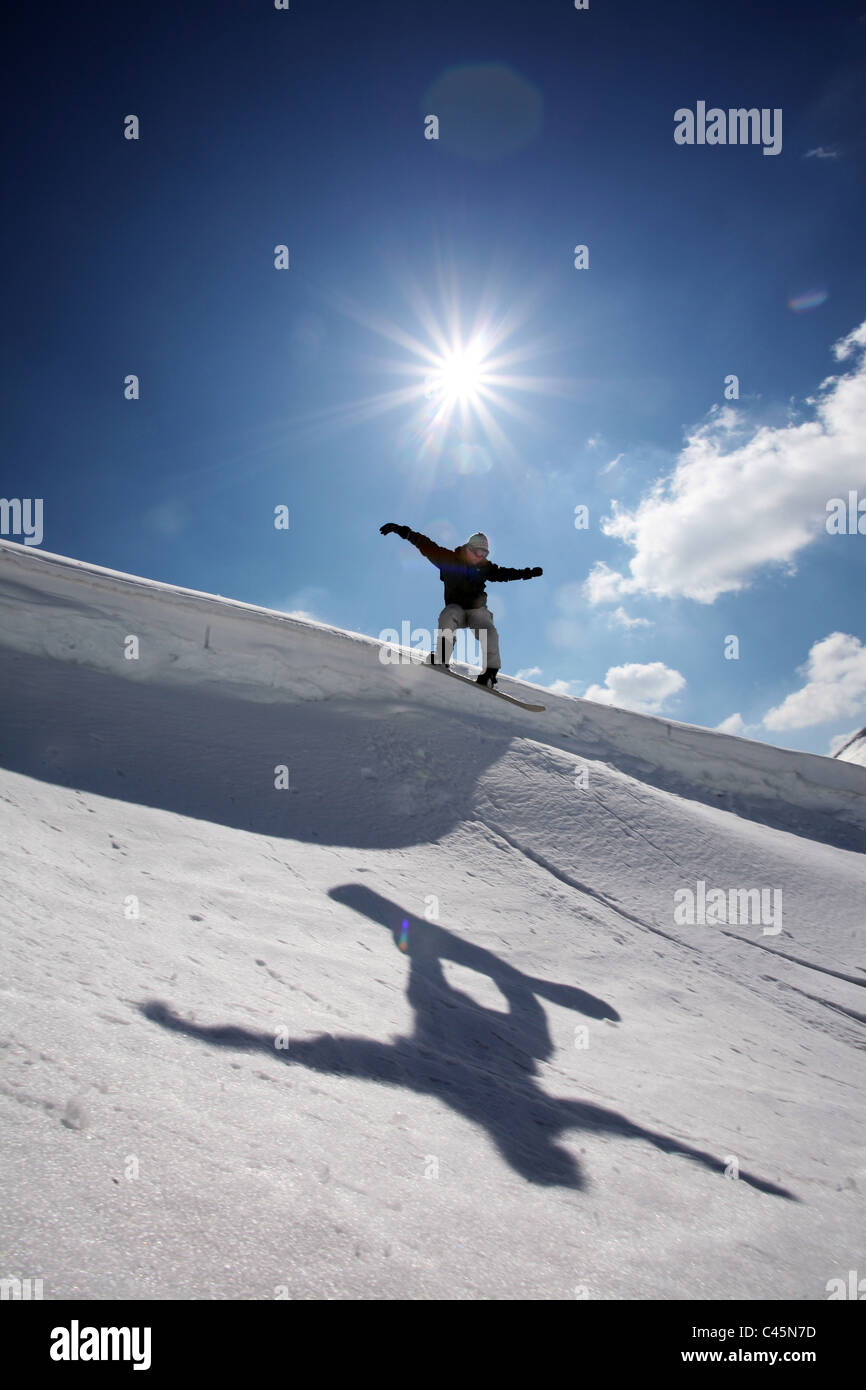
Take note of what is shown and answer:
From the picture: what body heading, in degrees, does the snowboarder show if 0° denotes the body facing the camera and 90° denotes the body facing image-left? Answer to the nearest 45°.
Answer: approximately 0°
